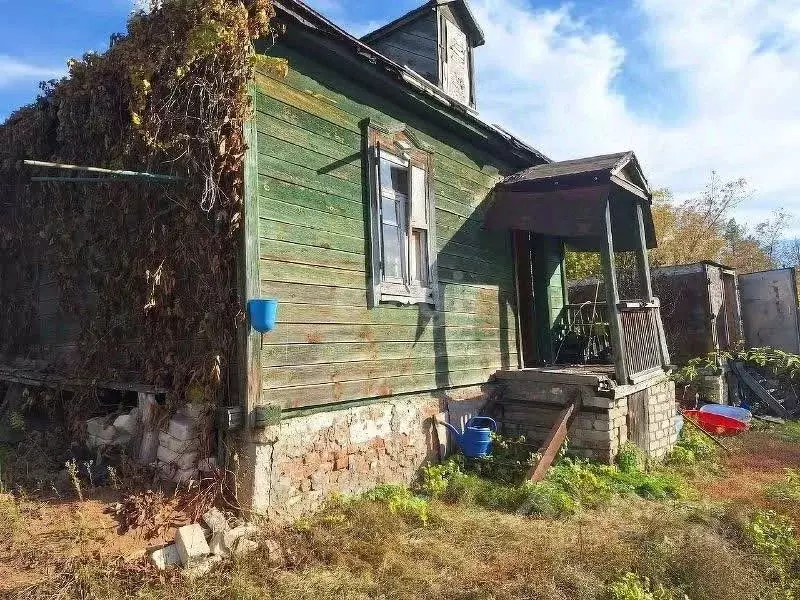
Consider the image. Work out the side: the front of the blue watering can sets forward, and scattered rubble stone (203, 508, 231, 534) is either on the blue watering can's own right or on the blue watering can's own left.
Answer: on the blue watering can's own left

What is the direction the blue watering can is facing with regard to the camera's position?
facing to the left of the viewer

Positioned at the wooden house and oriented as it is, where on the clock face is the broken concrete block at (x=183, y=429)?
The broken concrete block is roughly at 3 o'clock from the wooden house.

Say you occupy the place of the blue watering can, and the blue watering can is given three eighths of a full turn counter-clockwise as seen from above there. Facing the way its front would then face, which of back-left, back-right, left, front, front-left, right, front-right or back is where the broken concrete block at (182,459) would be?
right

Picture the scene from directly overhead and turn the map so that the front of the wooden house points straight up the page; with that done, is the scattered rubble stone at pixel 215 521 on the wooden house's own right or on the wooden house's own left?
on the wooden house's own right

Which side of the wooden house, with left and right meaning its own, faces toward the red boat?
left

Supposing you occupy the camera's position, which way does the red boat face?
facing to the left of the viewer
